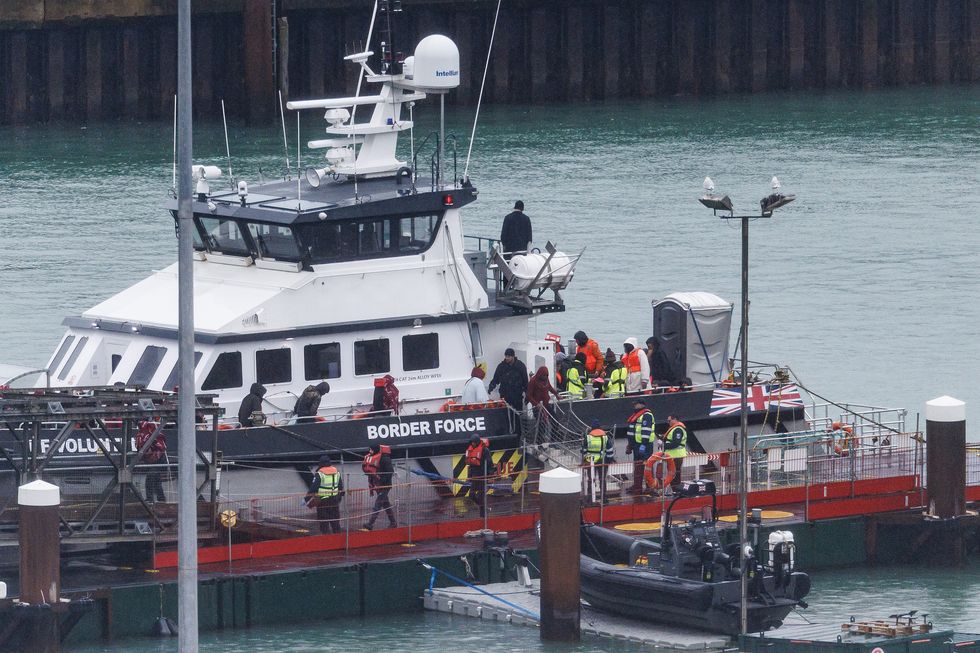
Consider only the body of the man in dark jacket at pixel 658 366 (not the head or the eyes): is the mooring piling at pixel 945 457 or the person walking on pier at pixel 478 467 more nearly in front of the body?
the person walking on pier

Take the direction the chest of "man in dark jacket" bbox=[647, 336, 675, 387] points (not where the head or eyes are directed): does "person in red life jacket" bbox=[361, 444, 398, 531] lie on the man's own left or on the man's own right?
on the man's own left

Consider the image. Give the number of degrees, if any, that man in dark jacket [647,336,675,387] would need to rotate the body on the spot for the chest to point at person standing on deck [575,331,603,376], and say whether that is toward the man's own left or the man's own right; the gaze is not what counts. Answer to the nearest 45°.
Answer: approximately 45° to the man's own left

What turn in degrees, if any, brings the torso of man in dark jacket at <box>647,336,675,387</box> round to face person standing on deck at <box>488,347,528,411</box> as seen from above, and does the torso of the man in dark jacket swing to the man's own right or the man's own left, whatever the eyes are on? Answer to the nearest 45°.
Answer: approximately 45° to the man's own left

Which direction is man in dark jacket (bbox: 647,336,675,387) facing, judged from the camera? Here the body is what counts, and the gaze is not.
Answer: to the viewer's left

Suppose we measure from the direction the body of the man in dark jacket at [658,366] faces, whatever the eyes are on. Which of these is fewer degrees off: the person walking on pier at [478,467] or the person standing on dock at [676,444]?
the person walking on pier

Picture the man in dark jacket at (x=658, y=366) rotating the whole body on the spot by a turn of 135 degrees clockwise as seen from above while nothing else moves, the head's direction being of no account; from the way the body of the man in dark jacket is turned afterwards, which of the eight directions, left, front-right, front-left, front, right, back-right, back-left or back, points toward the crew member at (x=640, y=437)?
back-right

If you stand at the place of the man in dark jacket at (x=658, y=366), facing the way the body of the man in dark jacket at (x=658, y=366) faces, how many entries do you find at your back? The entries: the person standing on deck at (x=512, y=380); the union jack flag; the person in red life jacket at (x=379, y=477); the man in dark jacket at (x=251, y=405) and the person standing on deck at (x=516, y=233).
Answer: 1

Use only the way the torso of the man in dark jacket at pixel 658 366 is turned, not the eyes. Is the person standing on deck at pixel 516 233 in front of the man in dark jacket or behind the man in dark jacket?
in front

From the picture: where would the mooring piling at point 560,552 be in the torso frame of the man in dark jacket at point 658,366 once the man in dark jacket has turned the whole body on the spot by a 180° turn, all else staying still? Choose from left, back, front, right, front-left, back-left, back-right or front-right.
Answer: right

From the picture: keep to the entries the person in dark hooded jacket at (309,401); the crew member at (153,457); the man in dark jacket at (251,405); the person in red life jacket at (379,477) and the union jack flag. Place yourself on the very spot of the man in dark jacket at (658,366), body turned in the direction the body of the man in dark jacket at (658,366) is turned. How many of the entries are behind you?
1

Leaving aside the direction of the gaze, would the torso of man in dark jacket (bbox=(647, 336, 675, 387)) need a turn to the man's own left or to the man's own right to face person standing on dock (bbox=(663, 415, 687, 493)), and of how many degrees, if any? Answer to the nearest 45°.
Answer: approximately 90° to the man's own left

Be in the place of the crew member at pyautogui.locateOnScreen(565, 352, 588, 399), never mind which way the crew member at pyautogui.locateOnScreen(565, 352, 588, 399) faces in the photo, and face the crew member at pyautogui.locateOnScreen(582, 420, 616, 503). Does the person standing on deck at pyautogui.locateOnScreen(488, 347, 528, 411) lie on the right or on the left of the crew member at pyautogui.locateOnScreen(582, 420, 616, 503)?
right
